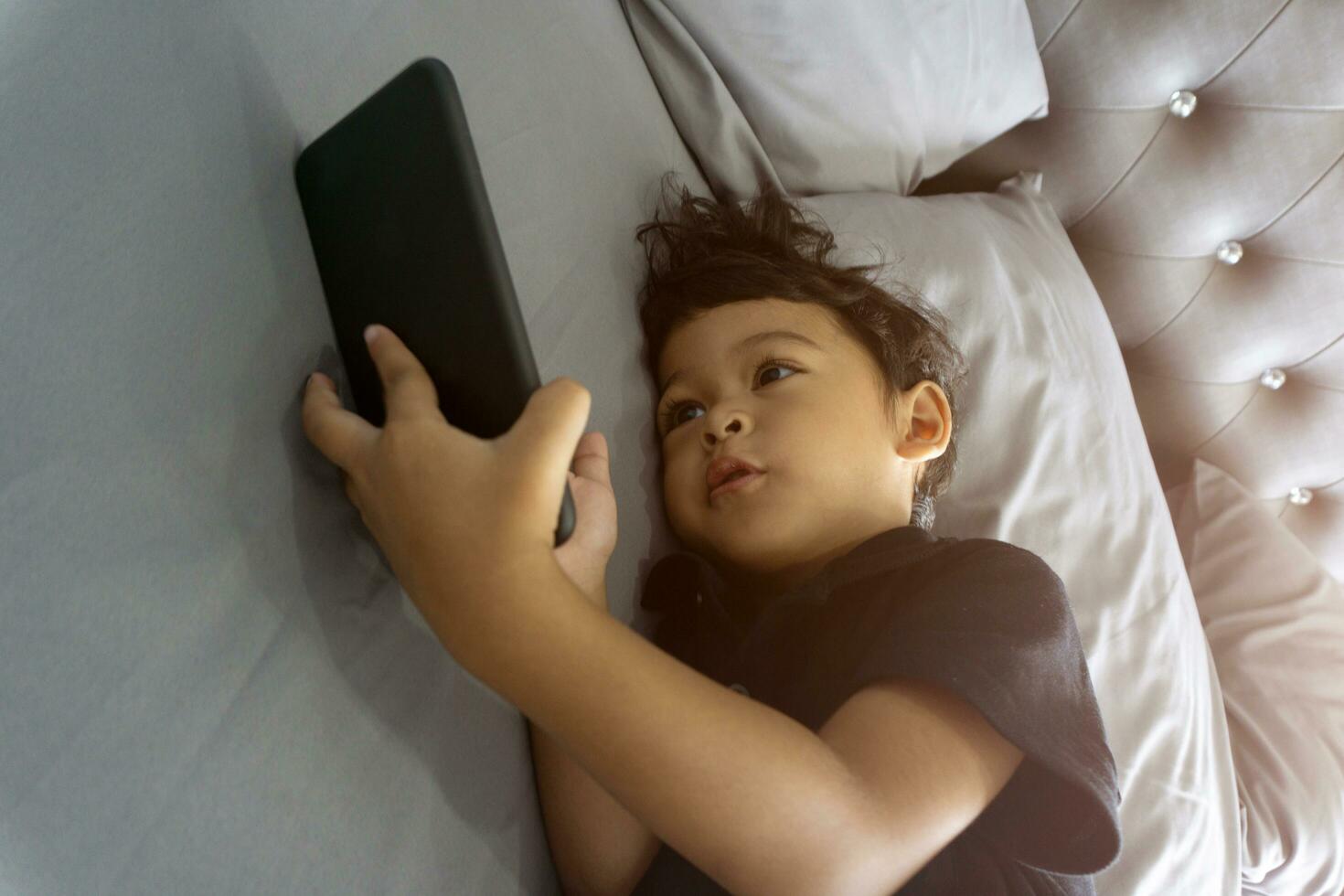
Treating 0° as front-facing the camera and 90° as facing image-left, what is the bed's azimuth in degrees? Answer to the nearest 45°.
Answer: approximately 90°
